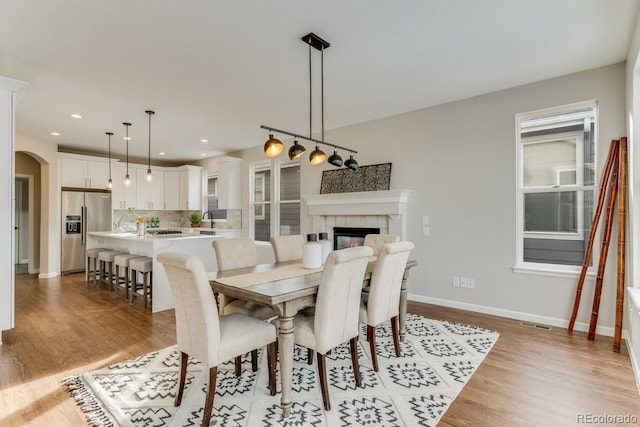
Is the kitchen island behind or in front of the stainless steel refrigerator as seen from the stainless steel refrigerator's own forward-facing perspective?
in front

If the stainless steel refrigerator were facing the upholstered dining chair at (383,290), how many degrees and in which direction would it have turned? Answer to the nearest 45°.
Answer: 0° — it already faces it

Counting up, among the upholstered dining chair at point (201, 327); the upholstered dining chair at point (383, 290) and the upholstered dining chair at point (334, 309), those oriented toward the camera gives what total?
0

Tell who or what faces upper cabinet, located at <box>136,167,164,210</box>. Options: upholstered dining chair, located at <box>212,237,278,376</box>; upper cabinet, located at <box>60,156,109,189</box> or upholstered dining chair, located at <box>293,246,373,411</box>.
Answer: upholstered dining chair, located at <box>293,246,373,411</box>

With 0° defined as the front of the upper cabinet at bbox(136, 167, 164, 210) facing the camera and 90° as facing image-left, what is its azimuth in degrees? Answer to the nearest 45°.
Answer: approximately 0°

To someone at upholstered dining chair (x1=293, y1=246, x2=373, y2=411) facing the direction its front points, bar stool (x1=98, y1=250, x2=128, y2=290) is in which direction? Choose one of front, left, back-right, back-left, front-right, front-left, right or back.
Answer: front

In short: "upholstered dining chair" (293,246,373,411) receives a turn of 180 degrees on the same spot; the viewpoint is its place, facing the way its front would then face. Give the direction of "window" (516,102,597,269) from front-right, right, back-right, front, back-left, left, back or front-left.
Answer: left

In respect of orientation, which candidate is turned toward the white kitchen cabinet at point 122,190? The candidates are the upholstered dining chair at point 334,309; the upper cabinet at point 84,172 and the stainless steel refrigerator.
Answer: the upholstered dining chair

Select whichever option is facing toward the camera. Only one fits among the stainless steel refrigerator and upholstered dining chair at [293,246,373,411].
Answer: the stainless steel refrigerator

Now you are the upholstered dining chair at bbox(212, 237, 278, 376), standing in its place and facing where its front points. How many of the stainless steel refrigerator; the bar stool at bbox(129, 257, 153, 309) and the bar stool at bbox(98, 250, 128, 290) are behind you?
3

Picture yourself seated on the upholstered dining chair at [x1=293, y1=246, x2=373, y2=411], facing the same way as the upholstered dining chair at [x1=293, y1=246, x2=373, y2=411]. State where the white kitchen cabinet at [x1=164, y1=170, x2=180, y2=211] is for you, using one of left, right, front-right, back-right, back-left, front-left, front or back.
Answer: front

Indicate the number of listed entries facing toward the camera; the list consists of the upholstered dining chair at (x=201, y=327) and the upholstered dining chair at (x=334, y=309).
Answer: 0

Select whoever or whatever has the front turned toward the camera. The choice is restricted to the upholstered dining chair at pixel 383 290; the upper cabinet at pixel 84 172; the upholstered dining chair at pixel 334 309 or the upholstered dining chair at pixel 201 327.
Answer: the upper cabinet

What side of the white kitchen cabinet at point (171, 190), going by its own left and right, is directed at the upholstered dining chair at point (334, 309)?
front

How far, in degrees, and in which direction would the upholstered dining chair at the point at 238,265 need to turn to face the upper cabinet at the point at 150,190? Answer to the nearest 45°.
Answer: approximately 135° to its left

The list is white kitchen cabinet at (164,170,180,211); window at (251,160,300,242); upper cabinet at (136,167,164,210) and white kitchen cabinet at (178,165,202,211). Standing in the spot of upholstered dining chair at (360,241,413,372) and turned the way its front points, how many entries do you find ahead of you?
4

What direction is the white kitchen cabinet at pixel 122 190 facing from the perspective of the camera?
toward the camera

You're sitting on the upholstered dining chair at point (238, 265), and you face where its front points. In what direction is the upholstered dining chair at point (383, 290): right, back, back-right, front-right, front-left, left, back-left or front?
front

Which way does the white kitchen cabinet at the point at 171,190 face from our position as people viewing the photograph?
facing the viewer

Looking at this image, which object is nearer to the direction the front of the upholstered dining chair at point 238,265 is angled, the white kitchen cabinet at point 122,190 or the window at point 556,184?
the window

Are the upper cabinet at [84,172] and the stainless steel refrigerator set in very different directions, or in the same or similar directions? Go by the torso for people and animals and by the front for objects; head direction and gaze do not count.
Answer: same or similar directions

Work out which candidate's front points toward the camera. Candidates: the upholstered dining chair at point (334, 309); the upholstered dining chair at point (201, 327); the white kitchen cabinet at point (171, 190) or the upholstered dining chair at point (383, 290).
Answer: the white kitchen cabinet
